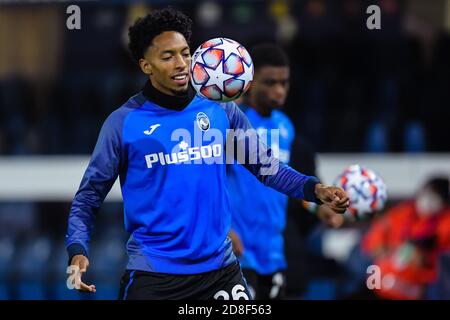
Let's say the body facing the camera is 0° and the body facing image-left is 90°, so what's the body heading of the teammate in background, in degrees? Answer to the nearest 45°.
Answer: approximately 315°

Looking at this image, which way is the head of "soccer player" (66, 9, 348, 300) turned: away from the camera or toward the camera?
toward the camera

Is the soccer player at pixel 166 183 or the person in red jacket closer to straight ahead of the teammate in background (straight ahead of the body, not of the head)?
the soccer player

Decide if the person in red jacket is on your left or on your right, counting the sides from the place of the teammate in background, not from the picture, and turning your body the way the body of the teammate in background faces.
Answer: on your left

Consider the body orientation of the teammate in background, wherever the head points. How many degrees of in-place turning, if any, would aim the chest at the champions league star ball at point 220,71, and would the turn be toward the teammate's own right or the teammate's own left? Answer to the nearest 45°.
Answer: approximately 45° to the teammate's own right

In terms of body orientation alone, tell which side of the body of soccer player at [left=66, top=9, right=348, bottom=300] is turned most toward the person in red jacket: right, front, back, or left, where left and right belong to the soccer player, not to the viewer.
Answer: back

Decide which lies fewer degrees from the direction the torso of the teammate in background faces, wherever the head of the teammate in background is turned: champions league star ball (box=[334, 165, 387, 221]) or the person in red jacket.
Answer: the champions league star ball

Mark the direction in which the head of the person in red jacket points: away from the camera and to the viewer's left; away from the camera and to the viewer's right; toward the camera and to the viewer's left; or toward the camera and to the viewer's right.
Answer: toward the camera and to the viewer's left

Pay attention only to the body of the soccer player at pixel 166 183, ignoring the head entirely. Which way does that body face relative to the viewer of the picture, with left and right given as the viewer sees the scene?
facing the viewer and to the right of the viewer

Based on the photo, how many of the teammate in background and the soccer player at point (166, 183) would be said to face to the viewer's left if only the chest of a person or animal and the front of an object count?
0

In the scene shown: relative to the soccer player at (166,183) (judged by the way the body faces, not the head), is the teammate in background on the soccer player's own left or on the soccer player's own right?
on the soccer player's own left

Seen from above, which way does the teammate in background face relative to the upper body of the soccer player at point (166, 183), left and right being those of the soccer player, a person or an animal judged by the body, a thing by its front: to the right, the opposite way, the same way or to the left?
the same way

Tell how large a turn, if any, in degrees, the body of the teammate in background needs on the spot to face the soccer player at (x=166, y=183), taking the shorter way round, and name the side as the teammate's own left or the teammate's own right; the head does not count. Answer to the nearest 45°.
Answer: approximately 45° to the teammate's own right

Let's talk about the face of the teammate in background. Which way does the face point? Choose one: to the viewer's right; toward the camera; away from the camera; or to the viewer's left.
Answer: toward the camera
